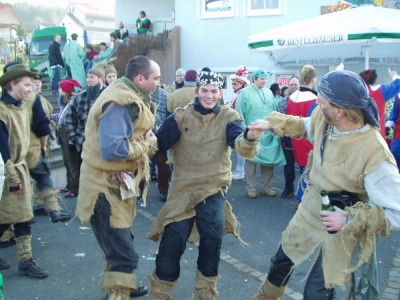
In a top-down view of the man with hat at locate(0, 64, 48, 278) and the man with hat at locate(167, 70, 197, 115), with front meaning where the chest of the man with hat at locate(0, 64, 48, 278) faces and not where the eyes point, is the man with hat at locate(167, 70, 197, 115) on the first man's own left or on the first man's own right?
on the first man's own left

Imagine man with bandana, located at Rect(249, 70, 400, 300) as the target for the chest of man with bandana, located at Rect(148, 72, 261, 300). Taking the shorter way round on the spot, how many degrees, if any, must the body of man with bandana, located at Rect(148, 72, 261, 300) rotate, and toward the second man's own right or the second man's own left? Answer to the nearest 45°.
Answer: approximately 45° to the second man's own left

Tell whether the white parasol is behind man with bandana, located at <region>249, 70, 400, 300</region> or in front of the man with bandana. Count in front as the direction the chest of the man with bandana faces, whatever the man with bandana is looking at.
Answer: behind

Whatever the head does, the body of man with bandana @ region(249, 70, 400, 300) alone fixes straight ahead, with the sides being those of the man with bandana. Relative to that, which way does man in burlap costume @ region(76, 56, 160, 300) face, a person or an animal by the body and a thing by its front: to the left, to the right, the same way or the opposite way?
the opposite way

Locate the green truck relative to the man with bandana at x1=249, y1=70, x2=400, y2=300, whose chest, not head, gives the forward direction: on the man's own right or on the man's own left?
on the man's own right

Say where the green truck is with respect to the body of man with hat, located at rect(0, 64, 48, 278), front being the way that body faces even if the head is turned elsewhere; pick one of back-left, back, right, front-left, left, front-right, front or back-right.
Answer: back-left

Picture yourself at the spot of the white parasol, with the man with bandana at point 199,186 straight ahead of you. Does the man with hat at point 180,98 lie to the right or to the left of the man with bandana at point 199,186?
right

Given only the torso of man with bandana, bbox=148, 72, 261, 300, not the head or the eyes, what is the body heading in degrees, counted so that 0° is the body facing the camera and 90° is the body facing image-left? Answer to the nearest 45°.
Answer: approximately 0°

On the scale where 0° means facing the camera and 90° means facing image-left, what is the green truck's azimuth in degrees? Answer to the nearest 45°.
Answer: approximately 45°

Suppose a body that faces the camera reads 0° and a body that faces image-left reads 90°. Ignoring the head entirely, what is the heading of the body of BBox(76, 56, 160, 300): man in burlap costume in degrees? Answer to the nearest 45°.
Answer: approximately 270°

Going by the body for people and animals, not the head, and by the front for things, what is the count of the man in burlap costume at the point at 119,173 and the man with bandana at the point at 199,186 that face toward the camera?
1

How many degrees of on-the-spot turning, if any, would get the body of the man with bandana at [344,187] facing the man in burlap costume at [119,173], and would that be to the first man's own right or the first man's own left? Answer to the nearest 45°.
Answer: approximately 45° to the first man's own right

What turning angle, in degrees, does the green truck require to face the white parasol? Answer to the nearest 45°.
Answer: approximately 45° to its left
